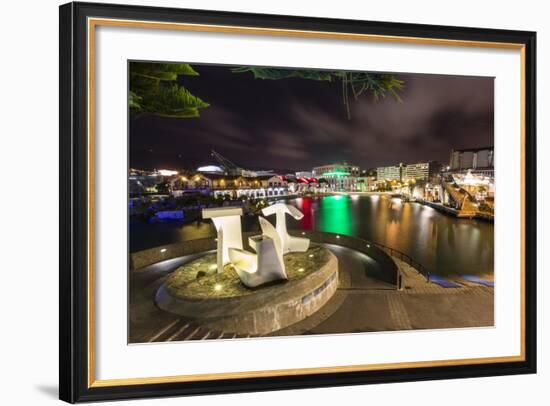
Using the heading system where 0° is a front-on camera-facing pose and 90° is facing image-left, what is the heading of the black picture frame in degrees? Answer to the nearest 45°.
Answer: approximately 315°
